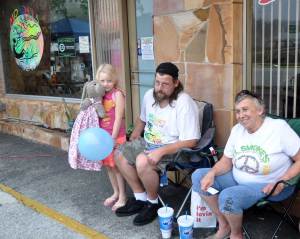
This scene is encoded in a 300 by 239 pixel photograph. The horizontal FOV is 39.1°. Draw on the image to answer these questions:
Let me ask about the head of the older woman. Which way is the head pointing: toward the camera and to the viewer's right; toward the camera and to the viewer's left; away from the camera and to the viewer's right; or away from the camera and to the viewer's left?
toward the camera and to the viewer's left

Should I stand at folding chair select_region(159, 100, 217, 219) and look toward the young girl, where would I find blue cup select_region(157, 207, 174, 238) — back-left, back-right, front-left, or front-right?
front-left

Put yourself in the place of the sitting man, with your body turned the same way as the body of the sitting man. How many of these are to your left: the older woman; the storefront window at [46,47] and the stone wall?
1

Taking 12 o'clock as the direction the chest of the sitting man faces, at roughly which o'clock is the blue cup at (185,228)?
The blue cup is roughly at 10 o'clock from the sitting man.

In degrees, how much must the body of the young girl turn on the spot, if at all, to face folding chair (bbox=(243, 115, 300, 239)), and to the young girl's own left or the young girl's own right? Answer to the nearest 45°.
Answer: approximately 90° to the young girl's own left

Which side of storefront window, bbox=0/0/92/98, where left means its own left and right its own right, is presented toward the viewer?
front

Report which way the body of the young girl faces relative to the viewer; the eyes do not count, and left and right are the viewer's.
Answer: facing the viewer and to the left of the viewer

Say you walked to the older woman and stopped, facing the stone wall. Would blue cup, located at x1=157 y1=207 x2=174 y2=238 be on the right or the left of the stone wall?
left

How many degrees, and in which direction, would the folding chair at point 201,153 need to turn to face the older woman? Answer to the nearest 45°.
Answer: approximately 90° to its left

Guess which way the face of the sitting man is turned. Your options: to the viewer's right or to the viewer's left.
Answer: to the viewer's left

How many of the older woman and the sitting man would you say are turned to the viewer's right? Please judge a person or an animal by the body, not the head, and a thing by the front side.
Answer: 0

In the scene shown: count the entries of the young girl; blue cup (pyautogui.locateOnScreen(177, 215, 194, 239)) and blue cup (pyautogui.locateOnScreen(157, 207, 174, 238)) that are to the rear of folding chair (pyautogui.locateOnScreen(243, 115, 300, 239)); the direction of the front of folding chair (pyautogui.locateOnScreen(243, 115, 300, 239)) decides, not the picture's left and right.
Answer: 0

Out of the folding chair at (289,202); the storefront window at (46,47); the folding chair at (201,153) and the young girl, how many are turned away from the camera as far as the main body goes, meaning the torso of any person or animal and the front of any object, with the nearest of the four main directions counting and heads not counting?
0

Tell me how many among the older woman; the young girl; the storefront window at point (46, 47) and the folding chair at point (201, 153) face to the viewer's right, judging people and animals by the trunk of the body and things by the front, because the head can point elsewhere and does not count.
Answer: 0

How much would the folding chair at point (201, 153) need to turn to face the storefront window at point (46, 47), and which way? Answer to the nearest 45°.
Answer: approximately 90° to its right

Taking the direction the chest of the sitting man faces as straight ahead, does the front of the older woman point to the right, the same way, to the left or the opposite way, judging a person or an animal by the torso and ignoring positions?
the same way
